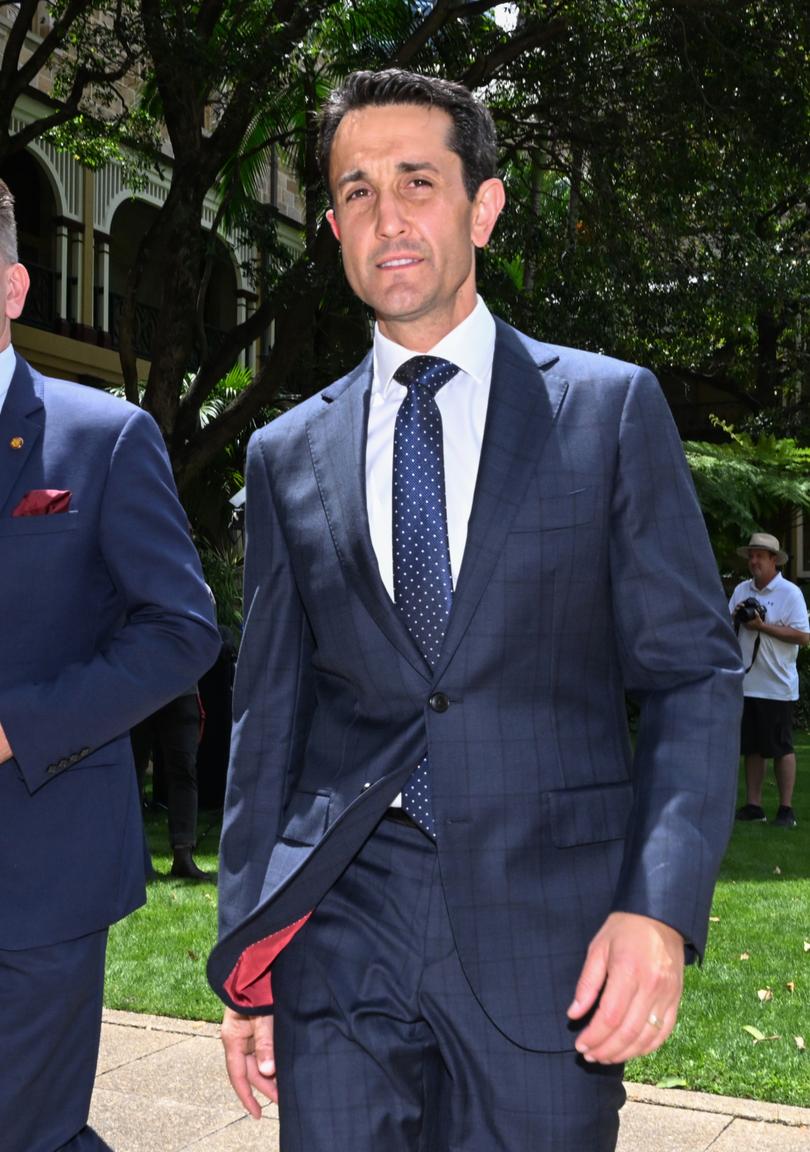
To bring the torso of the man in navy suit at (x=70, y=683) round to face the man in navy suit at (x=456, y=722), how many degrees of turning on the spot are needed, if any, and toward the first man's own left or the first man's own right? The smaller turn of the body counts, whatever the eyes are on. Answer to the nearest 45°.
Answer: approximately 45° to the first man's own left

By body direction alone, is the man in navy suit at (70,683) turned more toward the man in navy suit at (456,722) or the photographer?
the man in navy suit

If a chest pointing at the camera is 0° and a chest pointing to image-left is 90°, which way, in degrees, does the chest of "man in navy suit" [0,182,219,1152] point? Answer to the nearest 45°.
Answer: approximately 0°

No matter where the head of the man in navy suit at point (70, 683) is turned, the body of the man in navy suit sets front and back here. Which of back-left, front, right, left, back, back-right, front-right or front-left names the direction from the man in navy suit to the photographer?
back-left
